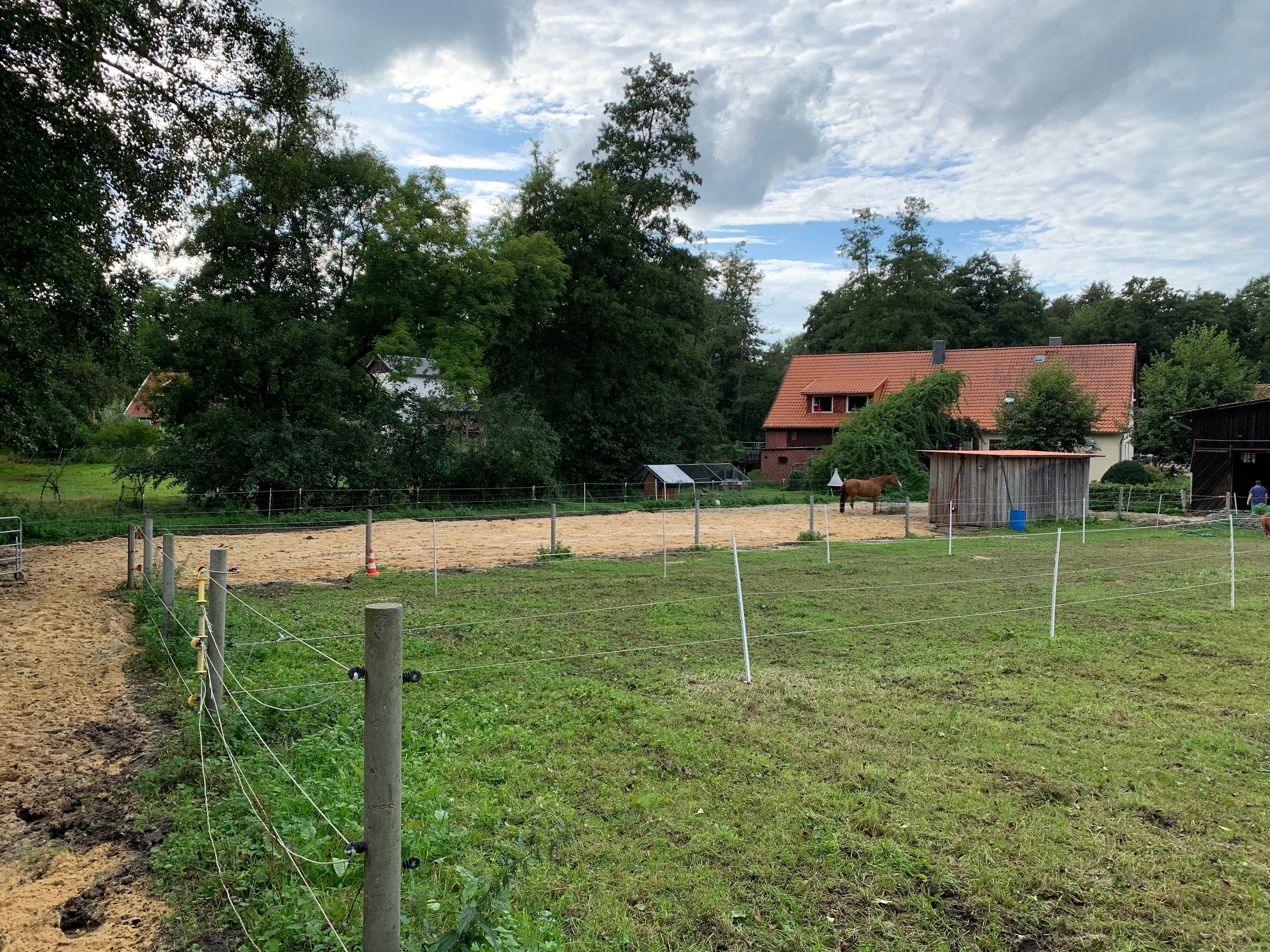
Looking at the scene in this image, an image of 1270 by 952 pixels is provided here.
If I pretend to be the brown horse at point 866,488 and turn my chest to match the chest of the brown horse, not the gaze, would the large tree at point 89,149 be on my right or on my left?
on my right

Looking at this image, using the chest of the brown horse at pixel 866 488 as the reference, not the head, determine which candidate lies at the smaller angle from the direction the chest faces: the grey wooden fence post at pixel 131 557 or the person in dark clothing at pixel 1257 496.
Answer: the person in dark clothing

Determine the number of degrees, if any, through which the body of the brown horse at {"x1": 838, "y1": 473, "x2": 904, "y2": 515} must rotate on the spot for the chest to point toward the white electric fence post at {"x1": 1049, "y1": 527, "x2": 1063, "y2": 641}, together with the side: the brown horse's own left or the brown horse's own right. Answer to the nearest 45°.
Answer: approximately 90° to the brown horse's own right

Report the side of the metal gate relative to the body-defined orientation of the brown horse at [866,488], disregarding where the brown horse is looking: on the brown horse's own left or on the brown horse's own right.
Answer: on the brown horse's own right

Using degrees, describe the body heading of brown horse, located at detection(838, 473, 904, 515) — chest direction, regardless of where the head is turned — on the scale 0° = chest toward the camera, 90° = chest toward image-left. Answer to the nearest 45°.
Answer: approximately 270°

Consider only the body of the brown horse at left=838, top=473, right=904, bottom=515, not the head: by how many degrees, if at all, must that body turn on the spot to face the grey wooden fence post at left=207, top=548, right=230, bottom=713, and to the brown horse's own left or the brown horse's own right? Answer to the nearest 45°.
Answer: approximately 90° to the brown horse's own right

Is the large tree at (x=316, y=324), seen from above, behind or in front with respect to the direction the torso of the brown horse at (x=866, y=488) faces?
behind

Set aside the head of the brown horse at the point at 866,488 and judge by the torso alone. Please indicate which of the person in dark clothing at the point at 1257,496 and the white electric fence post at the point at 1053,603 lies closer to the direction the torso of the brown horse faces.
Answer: the person in dark clothing

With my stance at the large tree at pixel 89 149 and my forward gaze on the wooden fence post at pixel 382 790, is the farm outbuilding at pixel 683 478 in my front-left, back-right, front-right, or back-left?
back-left

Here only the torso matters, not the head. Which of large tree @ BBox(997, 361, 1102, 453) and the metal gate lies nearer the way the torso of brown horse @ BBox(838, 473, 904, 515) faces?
the large tree

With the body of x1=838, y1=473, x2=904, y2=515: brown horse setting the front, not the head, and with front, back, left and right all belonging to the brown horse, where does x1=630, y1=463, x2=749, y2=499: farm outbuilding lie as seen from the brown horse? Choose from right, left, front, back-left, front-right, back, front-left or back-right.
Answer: back-left

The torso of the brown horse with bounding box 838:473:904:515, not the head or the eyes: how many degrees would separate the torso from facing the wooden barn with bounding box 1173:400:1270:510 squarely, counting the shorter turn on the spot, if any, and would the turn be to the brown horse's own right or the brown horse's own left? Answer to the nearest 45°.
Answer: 0° — it already faces it

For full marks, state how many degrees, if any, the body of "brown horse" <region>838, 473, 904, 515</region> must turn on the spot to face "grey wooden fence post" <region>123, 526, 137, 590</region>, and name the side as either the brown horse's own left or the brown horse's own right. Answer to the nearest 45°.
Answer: approximately 135° to the brown horse's own right
